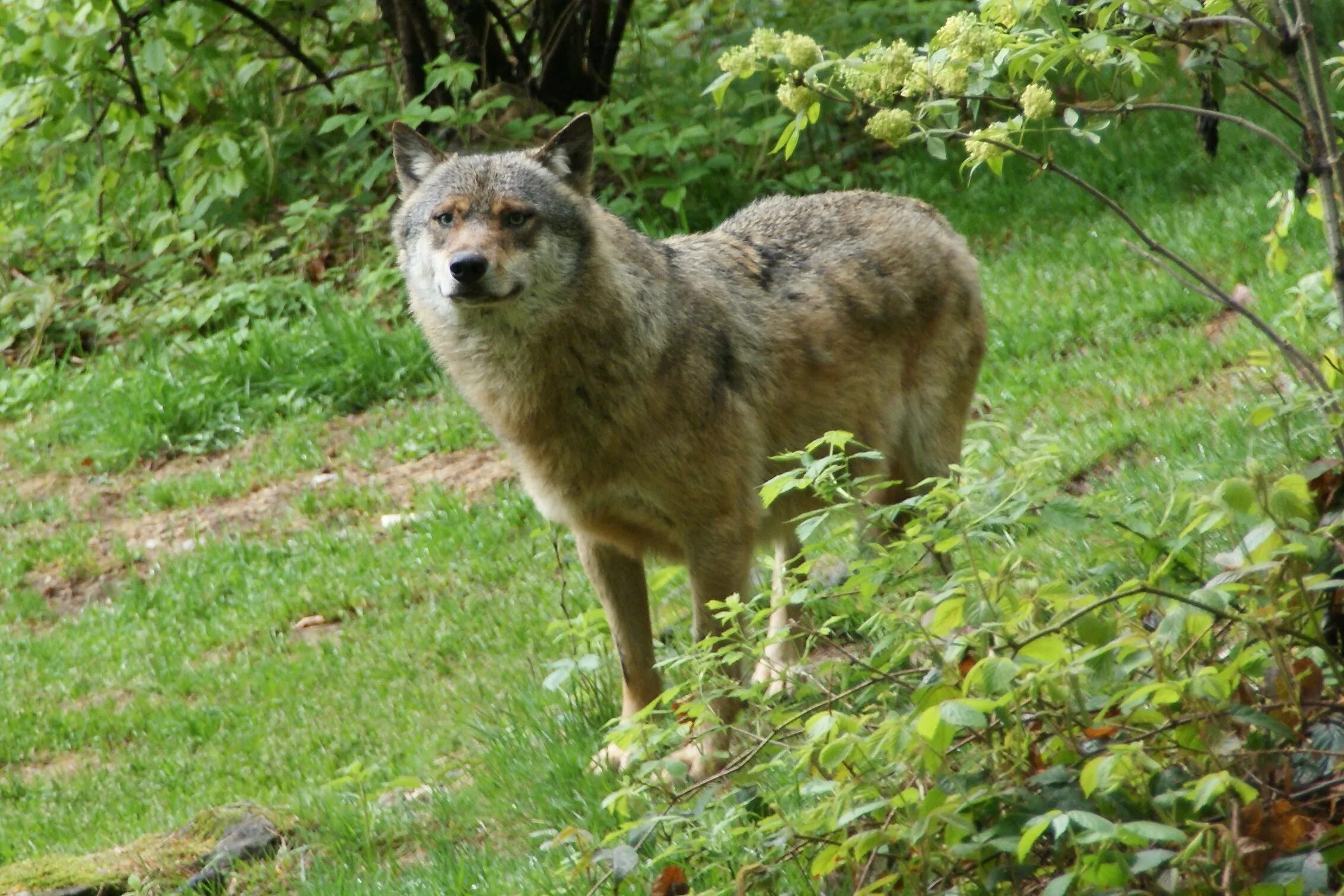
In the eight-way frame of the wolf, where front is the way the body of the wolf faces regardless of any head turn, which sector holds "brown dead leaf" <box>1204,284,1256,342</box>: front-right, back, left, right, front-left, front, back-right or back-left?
back

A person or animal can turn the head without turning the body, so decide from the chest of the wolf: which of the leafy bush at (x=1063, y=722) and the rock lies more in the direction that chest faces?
the rock

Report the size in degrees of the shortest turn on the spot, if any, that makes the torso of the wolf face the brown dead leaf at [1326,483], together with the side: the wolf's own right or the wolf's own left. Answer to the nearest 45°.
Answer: approximately 90° to the wolf's own left

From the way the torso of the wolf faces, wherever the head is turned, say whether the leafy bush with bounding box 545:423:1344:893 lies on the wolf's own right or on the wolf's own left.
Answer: on the wolf's own left

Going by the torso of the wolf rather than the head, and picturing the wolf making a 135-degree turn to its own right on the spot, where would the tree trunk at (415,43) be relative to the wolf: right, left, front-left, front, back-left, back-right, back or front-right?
front

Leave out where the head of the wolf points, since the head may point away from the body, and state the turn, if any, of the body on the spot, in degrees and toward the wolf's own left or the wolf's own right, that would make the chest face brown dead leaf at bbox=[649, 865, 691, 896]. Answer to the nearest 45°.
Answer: approximately 45° to the wolf's own left

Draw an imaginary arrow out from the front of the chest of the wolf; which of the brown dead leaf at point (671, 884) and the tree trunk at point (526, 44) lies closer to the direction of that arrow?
the brown dead leaf

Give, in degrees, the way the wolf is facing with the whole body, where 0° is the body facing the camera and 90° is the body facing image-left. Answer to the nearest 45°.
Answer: approximately 45°

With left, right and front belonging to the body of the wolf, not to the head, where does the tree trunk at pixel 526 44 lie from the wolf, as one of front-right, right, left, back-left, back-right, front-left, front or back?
back-right

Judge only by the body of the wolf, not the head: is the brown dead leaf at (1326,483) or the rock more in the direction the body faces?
the rock

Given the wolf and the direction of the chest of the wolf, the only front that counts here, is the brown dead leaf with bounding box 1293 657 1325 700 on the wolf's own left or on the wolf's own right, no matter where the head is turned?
on the wolf's own left
